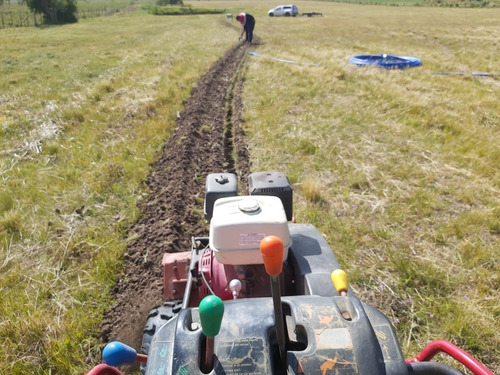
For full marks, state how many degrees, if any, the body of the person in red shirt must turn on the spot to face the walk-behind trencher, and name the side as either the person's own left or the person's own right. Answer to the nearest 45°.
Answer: approximately 90° to the person's own left

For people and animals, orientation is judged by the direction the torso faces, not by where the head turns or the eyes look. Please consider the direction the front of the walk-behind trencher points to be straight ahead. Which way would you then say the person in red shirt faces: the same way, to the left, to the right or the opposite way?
to the left

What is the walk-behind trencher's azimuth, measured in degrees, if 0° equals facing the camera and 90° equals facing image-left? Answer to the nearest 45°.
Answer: approximately 180°

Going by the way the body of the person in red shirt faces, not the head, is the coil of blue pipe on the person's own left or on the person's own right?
on the person's own left

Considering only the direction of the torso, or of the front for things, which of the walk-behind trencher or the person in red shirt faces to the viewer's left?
the person in red shirt

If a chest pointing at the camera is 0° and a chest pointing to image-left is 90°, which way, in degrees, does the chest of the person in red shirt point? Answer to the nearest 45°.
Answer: approximately 90°

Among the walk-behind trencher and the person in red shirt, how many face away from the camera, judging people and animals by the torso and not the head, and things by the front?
1

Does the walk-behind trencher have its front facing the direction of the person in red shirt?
yes
